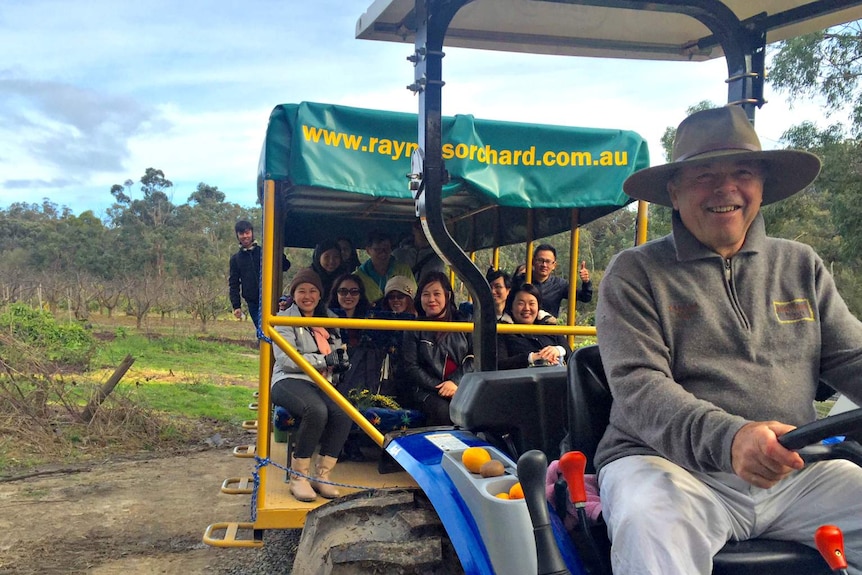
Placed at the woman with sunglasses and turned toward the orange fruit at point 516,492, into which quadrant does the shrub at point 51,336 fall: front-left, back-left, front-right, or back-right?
back-right

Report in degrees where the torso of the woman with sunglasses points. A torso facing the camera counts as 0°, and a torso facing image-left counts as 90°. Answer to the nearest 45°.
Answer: approximately 0°

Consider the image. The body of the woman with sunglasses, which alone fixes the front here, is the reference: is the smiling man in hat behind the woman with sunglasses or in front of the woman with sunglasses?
in front

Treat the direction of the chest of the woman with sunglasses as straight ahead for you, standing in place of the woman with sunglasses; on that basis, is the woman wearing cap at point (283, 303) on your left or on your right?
on your right

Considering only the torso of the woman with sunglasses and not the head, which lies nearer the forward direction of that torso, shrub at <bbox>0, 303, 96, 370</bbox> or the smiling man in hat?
the smiling man in hat

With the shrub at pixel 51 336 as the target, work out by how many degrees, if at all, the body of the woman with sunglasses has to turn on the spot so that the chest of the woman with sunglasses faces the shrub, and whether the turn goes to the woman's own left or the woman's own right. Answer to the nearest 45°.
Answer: approximately 135° to the woman's own right

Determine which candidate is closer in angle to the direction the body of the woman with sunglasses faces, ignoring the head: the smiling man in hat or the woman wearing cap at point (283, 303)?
the smiling man in hat

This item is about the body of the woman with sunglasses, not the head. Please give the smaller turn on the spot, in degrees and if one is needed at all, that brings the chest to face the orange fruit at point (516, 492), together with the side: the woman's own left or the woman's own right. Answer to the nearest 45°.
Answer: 0° — they already face it
